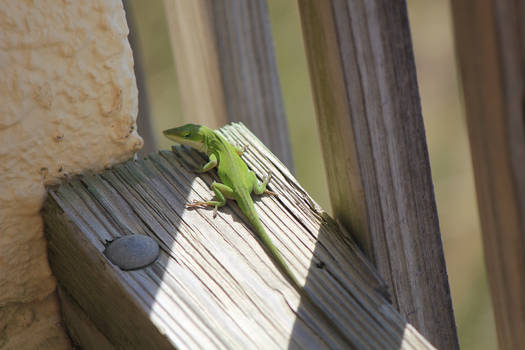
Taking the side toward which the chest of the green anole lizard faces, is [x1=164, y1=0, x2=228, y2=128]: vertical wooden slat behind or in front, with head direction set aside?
in front

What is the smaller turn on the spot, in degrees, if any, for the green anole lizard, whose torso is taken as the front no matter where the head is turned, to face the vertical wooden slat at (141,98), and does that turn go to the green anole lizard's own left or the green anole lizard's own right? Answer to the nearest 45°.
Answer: approximately 45° to the green anole lizard's own right

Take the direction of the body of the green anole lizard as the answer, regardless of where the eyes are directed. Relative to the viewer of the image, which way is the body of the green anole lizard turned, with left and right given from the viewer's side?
facing away from the viewer and to the left of the viewer

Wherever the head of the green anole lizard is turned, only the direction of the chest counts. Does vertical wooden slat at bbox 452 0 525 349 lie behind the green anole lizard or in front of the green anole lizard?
behind
